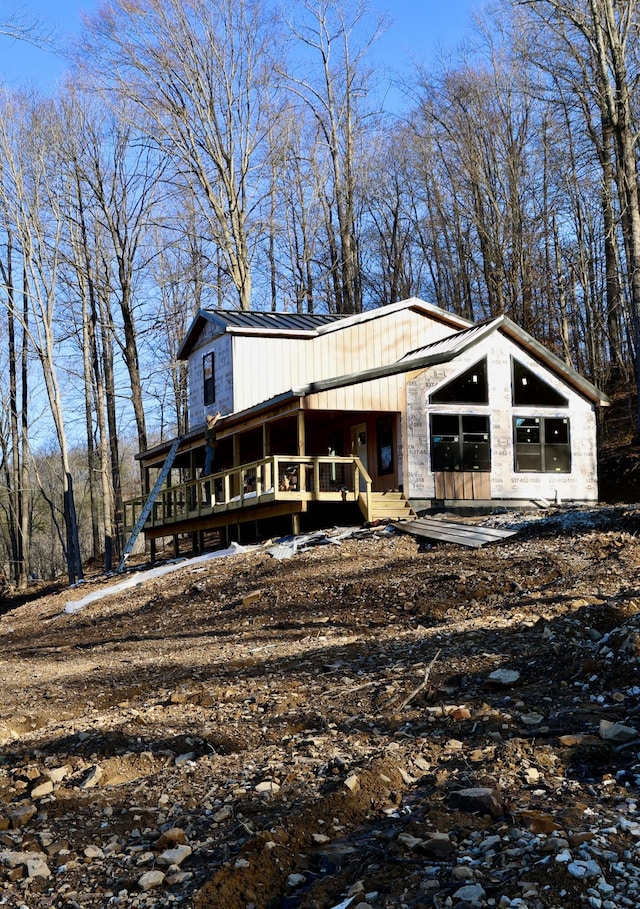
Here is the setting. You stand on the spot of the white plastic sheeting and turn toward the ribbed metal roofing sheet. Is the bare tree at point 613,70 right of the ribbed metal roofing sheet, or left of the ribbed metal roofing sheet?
left

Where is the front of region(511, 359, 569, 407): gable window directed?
toward the camera

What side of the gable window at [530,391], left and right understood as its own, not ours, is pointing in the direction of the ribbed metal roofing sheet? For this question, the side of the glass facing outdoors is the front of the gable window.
front

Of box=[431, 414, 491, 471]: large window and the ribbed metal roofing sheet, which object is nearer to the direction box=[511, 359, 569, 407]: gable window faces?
the ribbed metal roofing sheet

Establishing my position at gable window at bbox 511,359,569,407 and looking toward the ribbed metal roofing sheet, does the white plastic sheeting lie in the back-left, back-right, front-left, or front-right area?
front-right

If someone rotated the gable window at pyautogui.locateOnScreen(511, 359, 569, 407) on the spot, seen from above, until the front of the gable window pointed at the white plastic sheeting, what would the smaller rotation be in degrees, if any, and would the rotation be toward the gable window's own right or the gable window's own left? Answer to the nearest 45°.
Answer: approximately 45° to the gable window's own right

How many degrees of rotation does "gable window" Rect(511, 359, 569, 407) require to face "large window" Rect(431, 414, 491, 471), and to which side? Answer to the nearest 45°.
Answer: approximately 45° to its right
